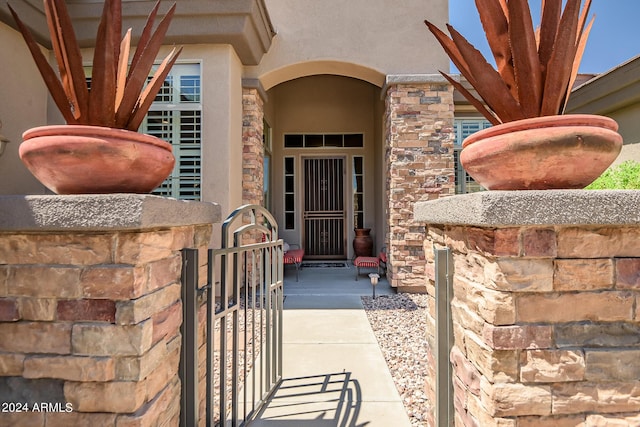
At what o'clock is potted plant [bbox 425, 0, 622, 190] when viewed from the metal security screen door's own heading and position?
The potted plant is roughly at 12 o'clock from the metal security screen door.

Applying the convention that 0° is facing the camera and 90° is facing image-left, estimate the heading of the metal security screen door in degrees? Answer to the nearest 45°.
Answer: approximately 0°

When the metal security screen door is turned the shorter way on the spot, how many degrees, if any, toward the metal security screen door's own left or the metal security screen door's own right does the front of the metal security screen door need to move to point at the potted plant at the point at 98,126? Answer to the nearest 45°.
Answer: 0° — it already faces it

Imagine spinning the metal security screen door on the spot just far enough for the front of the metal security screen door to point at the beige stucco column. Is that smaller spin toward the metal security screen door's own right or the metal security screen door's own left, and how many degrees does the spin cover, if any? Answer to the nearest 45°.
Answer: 0° — it already faces it

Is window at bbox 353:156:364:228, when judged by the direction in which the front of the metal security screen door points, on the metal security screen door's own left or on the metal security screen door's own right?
on the metal security screen door's own left

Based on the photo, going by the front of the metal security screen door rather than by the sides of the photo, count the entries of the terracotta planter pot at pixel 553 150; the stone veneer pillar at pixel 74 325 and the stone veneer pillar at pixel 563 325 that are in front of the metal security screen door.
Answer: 3

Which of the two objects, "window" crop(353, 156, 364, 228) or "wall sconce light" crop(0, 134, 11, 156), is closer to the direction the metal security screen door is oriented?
the wall sconce light

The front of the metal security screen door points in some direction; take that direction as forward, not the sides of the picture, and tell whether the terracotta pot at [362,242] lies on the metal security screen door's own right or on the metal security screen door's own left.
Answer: on the metal security screen door's own left

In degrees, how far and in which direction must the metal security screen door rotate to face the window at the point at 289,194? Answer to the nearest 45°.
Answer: approximately 90° to its right
